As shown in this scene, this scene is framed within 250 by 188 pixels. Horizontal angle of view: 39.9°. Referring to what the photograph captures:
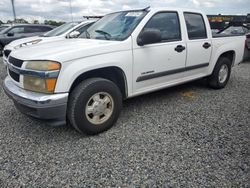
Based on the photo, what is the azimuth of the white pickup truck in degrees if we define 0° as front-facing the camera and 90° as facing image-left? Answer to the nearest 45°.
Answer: approximately 45°

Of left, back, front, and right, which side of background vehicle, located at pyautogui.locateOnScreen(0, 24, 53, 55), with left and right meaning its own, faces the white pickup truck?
left

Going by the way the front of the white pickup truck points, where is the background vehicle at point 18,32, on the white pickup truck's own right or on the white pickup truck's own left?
on the white pickup truck's own right

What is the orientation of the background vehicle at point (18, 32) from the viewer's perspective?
to the viewer's left
